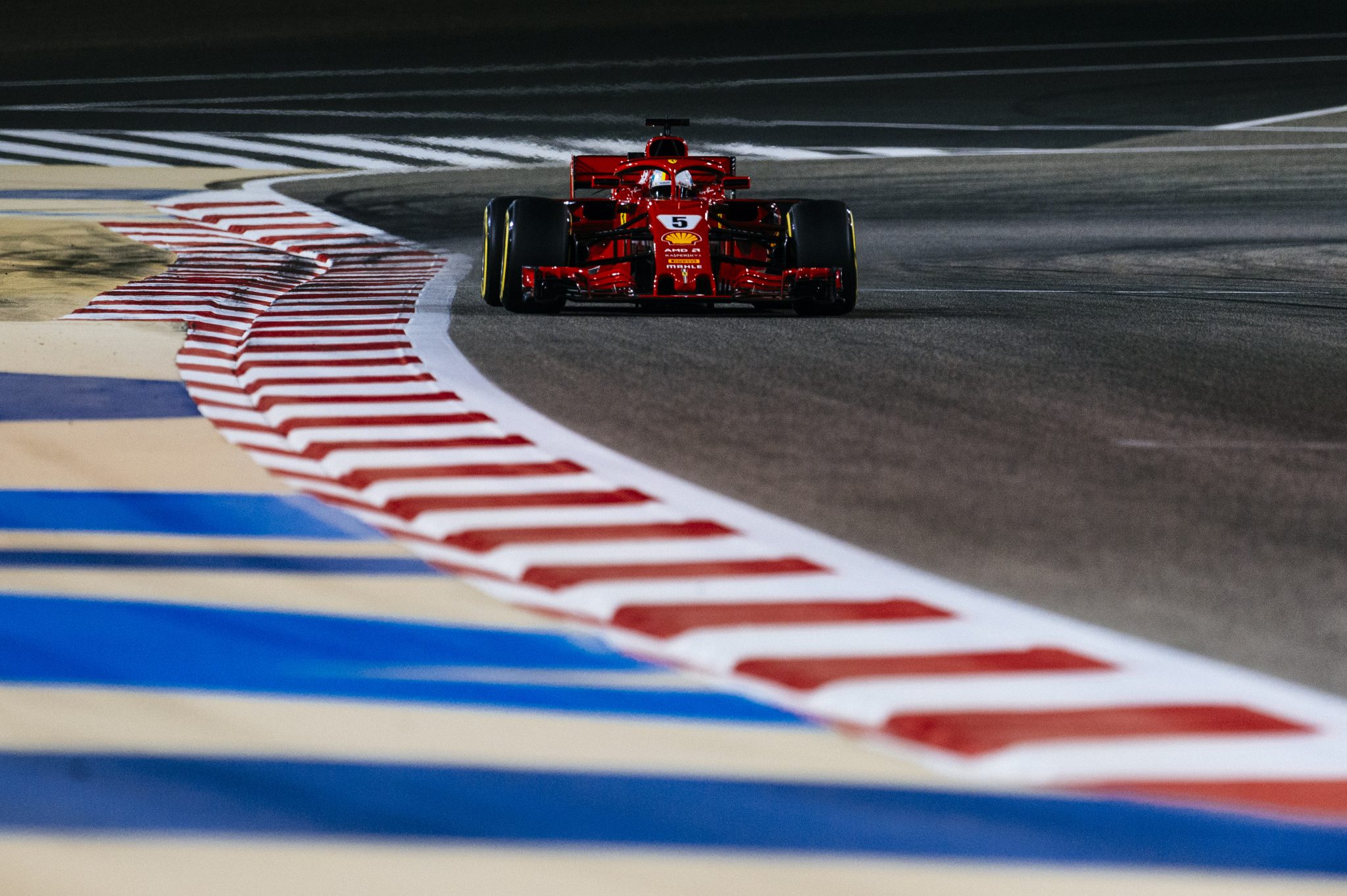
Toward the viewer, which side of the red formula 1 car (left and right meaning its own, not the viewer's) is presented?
front
